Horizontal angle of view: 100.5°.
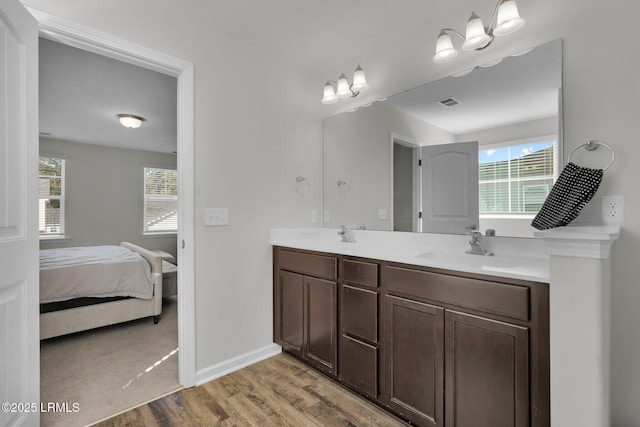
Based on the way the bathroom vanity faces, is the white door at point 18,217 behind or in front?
in front

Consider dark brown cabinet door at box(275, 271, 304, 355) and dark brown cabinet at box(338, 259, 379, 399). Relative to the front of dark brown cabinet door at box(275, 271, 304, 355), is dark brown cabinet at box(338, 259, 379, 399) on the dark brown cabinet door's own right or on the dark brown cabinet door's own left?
on the dark brown cabinet door's own left

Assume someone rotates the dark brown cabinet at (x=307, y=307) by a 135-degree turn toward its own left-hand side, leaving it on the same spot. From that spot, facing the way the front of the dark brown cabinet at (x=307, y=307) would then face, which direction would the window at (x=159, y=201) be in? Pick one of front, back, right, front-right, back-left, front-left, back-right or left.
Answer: back-left

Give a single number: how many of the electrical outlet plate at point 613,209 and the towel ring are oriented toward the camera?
2

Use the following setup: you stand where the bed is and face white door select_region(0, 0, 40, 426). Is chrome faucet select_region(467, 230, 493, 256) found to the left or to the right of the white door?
left

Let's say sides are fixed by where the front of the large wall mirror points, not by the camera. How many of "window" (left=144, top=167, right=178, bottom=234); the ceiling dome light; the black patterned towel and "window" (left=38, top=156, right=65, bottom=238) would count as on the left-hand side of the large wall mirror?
1

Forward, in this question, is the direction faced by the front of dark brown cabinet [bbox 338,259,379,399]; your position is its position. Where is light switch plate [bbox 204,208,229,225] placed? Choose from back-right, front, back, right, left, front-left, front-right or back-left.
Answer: front-right

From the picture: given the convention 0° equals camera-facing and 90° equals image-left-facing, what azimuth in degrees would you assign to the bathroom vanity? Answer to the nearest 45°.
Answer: approximately 45°

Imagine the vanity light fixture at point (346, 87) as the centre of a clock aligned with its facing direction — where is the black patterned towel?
The black patterned towel is roughly at 9 o'clock from the vanity light fixture.
